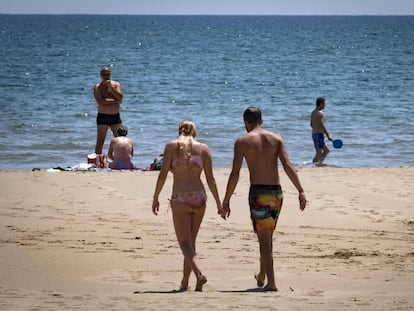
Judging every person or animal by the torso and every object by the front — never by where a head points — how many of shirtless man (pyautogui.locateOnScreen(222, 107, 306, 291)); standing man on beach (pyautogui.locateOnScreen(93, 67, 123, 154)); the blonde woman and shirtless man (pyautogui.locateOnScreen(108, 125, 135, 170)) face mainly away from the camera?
3

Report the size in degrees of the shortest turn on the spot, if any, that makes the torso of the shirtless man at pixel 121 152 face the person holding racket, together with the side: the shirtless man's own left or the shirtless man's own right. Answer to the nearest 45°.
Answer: approximately 45° to the shirtless man's own right

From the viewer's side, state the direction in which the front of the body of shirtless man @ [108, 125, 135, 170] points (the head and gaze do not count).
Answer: away from the camera

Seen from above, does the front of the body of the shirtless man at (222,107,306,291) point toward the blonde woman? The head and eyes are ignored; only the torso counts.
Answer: no

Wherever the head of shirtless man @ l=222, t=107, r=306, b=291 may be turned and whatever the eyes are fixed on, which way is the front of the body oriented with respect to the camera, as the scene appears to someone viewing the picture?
away from the camera

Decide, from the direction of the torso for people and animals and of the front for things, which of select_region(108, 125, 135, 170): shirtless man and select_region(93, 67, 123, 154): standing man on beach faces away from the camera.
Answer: the shirtless man

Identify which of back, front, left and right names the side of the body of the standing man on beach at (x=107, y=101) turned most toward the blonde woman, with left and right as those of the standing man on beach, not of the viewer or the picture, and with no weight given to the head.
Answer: front

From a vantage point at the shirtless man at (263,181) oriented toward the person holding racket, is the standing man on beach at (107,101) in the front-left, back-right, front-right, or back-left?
front-left

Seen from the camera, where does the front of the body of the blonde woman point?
away from the camera

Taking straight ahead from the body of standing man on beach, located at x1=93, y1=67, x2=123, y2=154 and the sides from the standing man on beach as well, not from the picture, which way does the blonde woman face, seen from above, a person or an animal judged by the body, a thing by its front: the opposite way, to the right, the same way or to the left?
the opposite way

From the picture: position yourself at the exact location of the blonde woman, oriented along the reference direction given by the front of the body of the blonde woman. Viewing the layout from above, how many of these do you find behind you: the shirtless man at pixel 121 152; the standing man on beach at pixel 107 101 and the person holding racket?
0

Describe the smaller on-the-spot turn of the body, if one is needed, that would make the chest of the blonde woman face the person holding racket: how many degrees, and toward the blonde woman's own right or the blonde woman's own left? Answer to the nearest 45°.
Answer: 0° — they already face them

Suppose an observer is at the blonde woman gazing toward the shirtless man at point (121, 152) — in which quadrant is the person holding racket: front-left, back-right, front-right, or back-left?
front-right

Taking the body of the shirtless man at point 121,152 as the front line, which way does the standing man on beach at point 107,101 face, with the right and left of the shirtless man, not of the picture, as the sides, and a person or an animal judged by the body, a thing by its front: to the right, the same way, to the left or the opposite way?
the opposite way

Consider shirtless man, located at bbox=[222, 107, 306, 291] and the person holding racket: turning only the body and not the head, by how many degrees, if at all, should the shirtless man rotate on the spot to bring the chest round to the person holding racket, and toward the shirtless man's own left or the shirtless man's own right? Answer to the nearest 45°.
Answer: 0° — they already face them

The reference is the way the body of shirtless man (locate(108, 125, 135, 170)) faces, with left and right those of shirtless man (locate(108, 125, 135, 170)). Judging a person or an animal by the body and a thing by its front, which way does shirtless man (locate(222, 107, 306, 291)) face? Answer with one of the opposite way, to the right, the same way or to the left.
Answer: the same way

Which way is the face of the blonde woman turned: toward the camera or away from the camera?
away from the camera

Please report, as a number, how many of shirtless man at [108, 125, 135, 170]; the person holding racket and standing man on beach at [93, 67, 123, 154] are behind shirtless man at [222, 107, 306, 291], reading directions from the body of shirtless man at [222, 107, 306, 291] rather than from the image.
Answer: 0

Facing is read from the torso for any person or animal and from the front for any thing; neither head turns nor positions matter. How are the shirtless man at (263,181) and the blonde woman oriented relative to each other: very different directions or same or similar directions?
same or similar directions

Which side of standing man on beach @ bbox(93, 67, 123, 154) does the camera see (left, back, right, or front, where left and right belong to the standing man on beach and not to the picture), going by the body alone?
front
